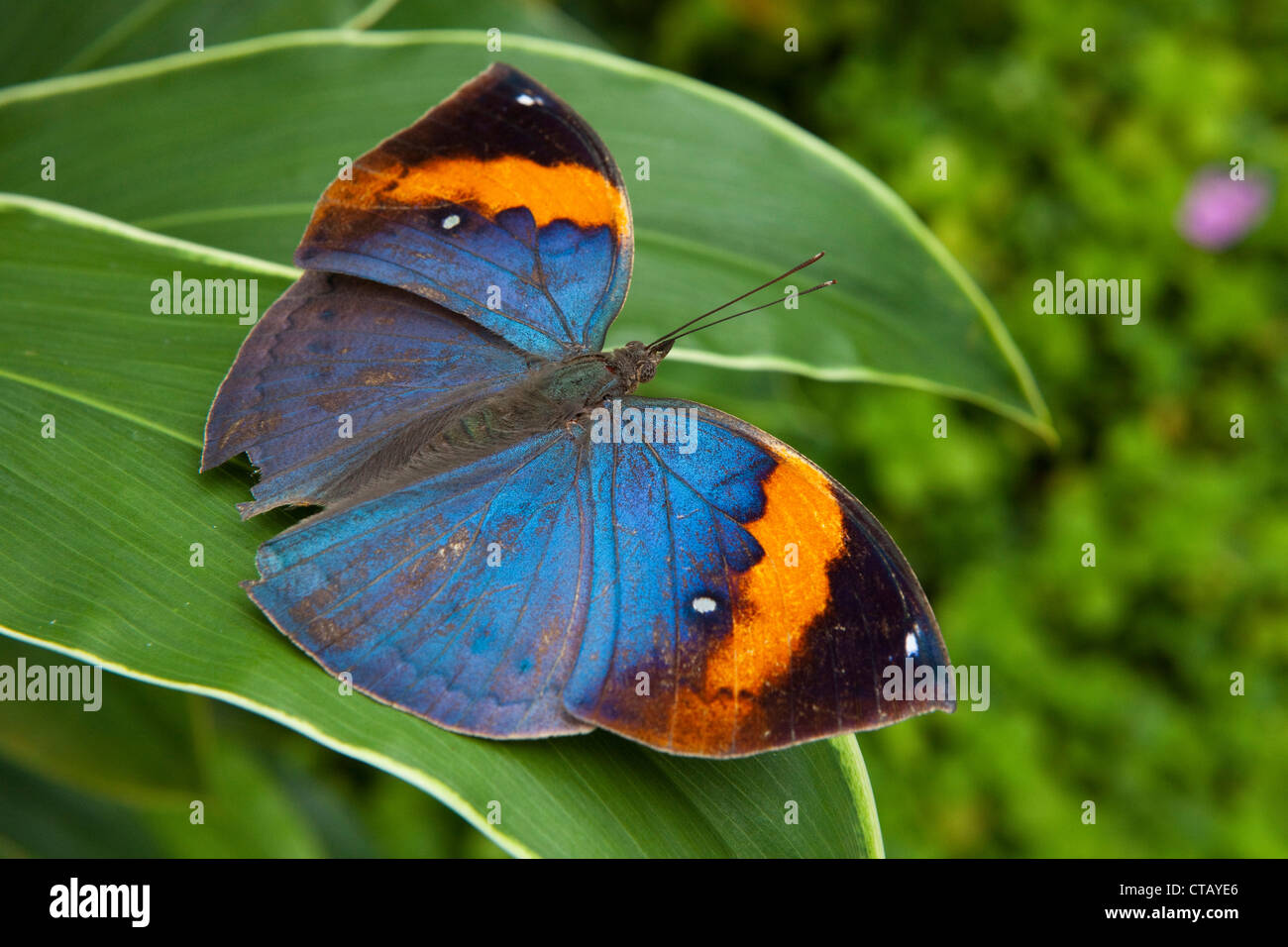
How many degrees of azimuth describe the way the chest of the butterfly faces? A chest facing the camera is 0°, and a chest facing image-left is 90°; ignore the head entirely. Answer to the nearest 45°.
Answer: approximately 225°

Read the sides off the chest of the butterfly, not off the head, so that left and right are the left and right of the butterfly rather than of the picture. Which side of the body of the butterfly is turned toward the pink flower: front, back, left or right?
front
